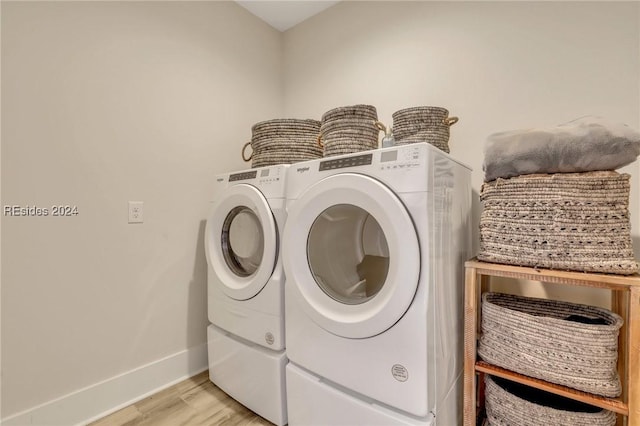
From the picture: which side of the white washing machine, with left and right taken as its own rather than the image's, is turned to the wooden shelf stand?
left

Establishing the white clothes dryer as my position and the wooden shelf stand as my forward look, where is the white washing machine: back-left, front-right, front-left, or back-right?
back-left

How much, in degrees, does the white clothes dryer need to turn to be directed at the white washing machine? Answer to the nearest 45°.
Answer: approximately 90° to its right

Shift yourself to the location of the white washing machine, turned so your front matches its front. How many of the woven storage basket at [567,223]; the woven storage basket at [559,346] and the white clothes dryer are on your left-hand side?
3

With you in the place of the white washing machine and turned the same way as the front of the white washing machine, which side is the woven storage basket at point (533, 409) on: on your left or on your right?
on your left

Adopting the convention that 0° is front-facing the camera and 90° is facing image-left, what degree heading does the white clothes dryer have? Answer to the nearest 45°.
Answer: approximately 45°

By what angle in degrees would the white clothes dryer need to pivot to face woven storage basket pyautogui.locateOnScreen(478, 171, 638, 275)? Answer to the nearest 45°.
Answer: approximately 135° to its left

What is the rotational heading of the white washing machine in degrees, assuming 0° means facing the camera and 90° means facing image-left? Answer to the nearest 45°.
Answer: approximately 45°

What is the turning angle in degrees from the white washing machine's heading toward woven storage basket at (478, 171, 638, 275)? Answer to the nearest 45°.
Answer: approximately 90° to its left
